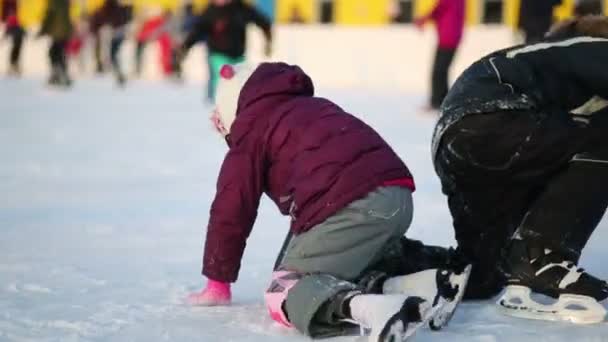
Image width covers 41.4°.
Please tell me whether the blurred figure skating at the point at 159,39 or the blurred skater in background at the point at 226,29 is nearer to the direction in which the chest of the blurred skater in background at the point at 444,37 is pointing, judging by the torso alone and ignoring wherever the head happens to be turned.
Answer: the blurred skater in background

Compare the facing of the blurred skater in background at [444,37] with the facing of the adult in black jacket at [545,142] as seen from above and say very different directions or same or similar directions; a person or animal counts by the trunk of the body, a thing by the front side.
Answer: very different directions

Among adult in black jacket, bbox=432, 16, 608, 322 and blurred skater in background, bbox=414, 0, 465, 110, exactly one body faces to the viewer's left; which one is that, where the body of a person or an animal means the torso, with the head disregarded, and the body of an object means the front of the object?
the blurred skater in background

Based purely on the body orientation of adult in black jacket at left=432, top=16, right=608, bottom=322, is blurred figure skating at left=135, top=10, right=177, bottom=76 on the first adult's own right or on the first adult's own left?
on the first adult's own left

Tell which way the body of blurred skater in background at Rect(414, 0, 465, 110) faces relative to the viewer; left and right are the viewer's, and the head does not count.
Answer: facing to the left of the viewer
